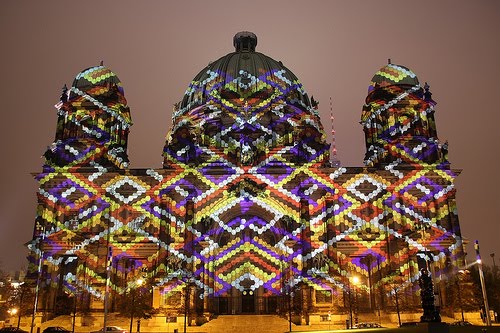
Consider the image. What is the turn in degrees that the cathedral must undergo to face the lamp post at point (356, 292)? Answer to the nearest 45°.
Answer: approximately 90° to its left

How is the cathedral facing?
toward the camera
